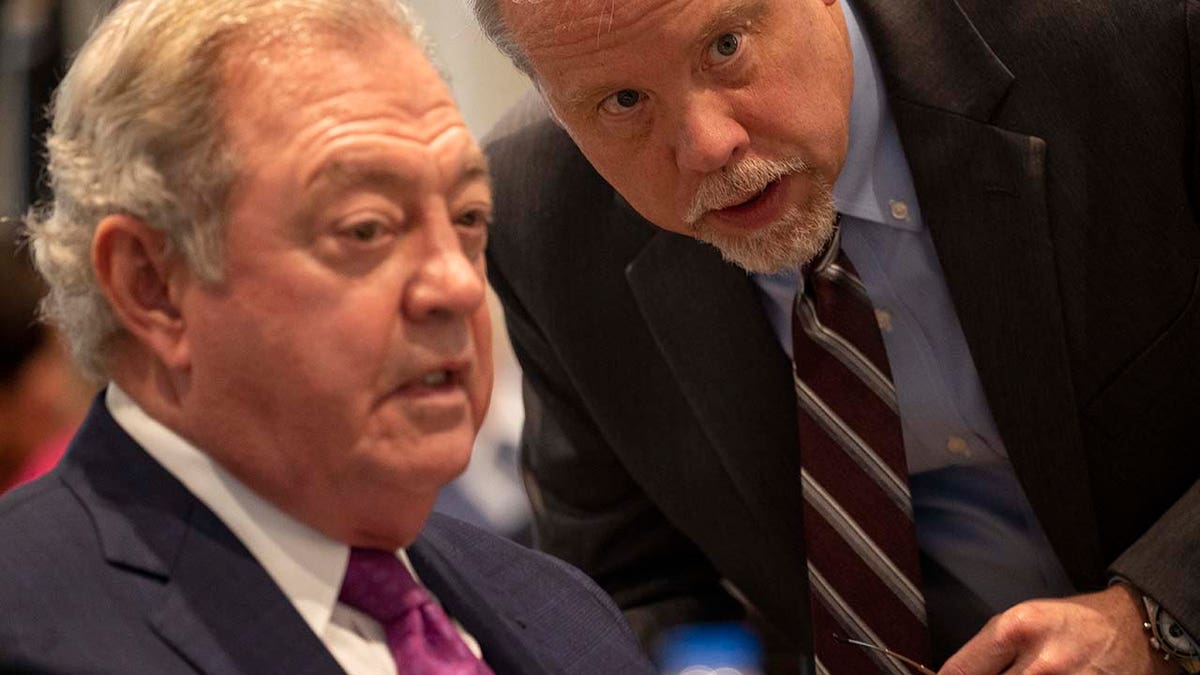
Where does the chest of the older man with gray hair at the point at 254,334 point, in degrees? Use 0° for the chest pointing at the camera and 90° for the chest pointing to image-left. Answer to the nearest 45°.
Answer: approximately 315°

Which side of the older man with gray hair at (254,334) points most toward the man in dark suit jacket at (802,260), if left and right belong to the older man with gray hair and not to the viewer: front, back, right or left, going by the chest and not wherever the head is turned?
left
